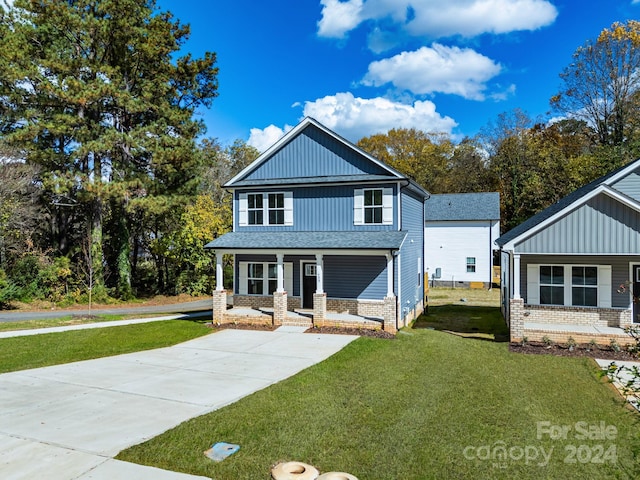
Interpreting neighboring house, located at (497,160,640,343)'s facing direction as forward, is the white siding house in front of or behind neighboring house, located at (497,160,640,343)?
behind

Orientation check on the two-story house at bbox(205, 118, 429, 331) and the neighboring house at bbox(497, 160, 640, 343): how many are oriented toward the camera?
2

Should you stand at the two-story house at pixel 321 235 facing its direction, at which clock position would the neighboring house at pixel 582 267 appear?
The neighboring house is roughly at 10 o'clock from the two-story house.

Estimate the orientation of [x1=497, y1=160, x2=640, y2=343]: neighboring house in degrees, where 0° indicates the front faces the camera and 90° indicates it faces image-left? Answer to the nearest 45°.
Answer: approximately 0°

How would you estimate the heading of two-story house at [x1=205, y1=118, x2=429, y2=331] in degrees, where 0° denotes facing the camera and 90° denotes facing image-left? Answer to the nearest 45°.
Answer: approximately 0°

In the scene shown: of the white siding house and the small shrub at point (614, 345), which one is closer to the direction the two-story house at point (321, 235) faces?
the small shrub
